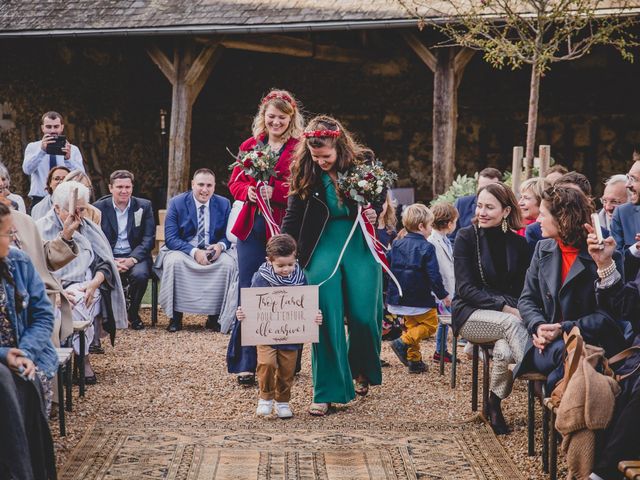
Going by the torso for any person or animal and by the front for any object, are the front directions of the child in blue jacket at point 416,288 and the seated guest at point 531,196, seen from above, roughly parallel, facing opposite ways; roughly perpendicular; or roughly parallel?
roughly parallel, facing opposite ways

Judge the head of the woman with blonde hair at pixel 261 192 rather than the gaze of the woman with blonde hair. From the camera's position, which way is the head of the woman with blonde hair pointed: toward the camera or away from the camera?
toward the camera

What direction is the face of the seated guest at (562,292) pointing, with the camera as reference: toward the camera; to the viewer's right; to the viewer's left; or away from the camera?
to the viewer's left

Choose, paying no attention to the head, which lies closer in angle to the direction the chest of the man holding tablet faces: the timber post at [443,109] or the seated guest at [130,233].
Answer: the seated guest

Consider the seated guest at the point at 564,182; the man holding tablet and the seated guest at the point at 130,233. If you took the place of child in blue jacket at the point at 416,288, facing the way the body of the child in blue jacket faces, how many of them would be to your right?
1

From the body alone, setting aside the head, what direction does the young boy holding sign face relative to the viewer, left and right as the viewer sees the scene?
facing the viewer

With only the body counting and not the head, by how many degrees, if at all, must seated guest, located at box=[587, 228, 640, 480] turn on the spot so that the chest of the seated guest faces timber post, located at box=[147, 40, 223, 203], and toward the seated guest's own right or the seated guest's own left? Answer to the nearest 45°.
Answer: approximately 90° to the seated guest's own right

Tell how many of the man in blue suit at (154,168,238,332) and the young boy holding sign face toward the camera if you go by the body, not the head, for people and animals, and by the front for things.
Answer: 2

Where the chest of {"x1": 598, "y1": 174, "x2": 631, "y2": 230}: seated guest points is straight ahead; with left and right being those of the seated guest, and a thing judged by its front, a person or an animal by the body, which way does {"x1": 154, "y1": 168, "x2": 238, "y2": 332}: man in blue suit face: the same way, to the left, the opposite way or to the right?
to the left

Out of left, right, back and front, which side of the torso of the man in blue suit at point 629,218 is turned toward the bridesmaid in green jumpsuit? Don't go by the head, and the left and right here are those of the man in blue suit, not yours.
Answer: front

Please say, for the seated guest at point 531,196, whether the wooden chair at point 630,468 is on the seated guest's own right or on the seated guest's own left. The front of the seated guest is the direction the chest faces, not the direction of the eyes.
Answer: on the seated guest's own left

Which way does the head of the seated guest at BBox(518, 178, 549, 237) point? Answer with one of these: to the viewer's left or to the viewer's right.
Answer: to the viewer's left

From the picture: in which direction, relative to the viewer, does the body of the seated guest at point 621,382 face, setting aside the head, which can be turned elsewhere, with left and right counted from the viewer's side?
facing the viewer and to the left of the viewer

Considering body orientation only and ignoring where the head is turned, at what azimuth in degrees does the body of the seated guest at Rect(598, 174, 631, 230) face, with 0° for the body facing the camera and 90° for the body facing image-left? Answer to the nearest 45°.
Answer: approximately 45°

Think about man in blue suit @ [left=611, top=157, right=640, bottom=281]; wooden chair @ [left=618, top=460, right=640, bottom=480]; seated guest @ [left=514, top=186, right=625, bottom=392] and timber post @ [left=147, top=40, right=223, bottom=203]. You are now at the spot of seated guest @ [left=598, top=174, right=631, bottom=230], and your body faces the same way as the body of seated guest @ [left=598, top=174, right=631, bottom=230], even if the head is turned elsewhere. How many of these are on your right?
1

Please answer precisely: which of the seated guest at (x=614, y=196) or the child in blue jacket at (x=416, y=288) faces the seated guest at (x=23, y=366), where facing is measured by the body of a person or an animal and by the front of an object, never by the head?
the seated guest at (x=614, y=196)

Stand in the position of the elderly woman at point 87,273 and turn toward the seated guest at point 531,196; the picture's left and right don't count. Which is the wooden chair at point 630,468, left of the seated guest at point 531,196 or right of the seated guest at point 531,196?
right

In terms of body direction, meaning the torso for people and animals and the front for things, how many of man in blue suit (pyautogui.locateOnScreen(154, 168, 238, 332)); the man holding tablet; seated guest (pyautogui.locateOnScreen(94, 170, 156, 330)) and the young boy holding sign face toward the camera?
4

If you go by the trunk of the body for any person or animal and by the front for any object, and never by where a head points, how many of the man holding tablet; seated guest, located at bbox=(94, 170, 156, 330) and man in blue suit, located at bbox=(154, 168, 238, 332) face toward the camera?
3

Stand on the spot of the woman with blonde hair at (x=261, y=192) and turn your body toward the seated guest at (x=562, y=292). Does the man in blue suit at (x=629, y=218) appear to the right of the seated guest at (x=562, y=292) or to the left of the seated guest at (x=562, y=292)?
left
